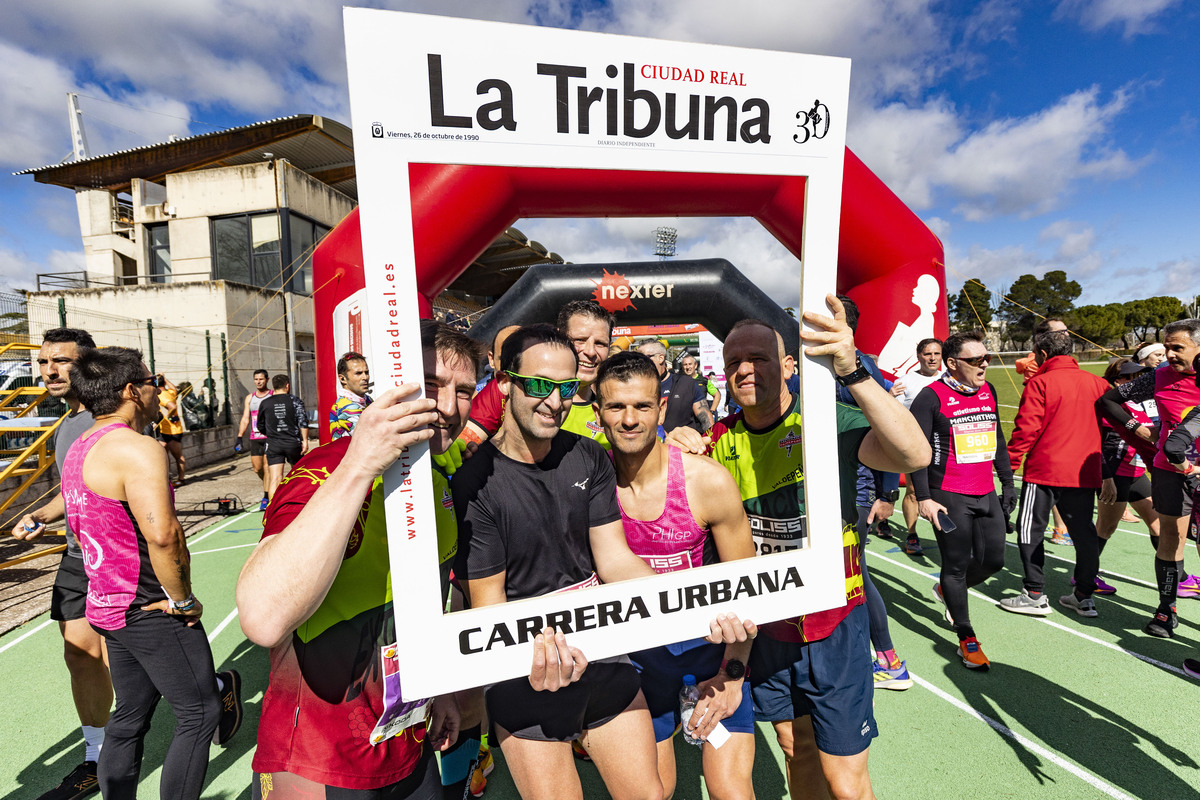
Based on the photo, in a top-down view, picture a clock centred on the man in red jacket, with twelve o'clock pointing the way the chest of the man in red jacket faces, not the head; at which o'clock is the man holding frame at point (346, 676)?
The man holding frame is roughly at 8 o'clock from the man in red jacket.

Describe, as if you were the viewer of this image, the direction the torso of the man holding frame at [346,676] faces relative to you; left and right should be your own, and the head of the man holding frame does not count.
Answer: facing the viewer and to the right of the viewer

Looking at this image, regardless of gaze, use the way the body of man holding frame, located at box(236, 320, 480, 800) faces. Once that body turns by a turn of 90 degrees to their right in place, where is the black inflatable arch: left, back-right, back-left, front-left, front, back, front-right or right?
back

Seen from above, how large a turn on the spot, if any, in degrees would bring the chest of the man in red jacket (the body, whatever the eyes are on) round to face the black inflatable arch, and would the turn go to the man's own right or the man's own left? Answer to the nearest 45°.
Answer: approximately 45° to the man's own left

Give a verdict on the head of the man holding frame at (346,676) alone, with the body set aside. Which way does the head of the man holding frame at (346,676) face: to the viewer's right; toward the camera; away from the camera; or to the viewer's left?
toward the camera

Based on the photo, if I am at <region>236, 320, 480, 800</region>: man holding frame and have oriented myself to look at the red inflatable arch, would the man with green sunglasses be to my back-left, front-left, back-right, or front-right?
front-right

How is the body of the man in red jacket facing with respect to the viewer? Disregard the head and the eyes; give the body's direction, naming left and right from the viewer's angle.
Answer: facing away from the viewer and to the left of the viewer
